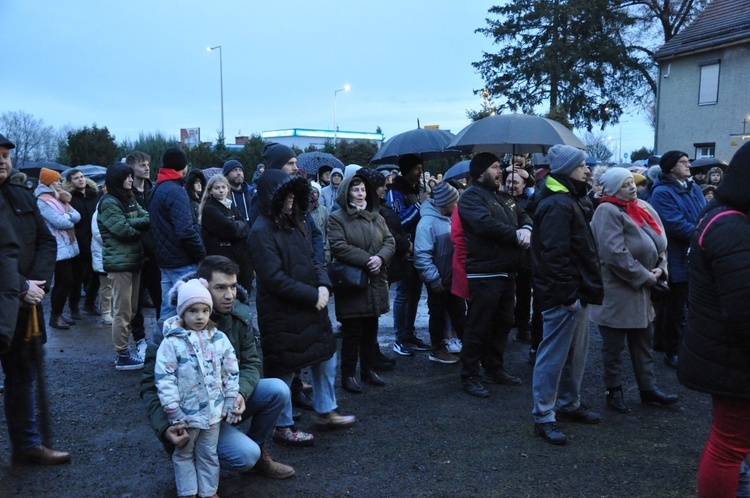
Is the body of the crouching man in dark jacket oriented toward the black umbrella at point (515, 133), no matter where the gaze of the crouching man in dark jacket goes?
no

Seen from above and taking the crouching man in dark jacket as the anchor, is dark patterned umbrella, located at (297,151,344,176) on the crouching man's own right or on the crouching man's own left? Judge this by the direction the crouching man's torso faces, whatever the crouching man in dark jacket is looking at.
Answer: on the crouching man's own left

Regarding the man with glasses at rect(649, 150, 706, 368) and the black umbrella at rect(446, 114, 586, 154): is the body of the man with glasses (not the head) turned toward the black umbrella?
no

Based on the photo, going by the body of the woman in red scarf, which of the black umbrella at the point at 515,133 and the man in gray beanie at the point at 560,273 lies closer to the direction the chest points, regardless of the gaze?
the man in gray beanie

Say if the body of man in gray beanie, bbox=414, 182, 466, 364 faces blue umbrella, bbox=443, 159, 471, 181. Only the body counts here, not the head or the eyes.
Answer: no

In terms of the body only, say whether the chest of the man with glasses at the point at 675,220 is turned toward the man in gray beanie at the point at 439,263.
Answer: no

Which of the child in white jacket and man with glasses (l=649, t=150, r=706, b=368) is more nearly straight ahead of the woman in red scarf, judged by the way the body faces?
the child in white jacket

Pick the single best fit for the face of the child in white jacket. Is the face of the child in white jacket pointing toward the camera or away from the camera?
toward the camera
